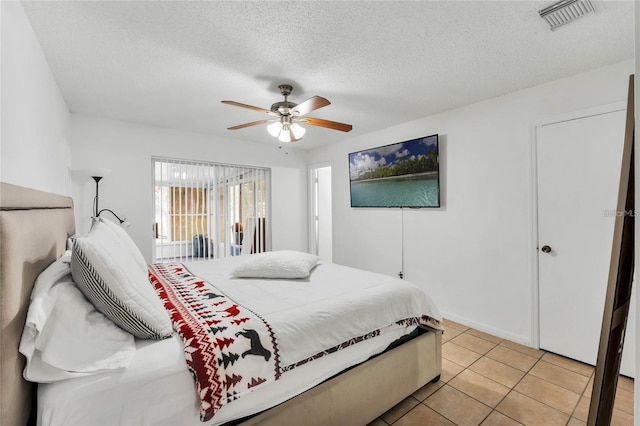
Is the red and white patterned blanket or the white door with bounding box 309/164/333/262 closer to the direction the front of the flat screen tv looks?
the red and white patterned blanket

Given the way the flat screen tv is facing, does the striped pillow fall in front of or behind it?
in front

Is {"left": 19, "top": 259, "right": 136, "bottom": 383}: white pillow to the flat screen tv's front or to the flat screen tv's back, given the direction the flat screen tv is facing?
to the front

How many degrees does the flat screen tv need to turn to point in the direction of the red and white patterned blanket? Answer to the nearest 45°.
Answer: approximately 45° to its left

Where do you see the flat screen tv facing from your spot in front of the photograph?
facing the viewer and to the left of the viewer

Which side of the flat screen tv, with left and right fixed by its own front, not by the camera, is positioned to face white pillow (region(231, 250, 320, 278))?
front

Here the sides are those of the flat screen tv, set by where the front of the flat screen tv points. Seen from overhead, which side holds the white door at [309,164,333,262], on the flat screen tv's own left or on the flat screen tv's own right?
on the flat screen tv's own right

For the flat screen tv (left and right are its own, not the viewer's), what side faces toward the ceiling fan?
front
